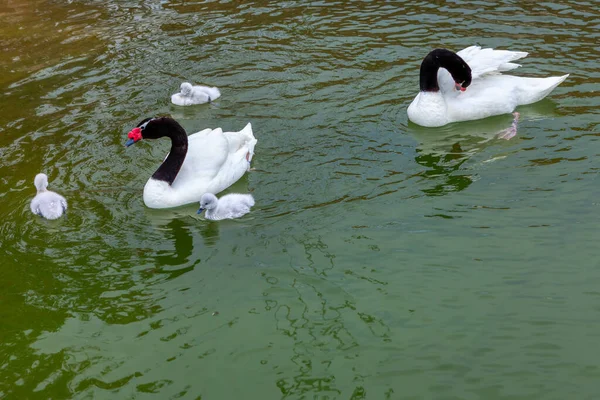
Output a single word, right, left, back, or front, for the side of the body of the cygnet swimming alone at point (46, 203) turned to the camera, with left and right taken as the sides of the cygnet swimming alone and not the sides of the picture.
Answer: back

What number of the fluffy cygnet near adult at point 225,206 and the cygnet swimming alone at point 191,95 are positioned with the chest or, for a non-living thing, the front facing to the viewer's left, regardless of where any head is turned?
2

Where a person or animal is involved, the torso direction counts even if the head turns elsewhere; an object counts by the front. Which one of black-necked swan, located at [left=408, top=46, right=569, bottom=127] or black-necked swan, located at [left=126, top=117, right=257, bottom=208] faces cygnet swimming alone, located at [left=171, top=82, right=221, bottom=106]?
black-necked swan, located at [left=408, top=46, right=569, bottom=127]

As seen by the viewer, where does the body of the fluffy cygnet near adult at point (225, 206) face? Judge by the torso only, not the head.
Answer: to the viewer's left

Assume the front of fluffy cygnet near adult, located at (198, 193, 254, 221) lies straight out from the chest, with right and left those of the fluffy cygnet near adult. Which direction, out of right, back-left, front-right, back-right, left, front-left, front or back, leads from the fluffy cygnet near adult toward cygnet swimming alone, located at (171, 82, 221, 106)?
right

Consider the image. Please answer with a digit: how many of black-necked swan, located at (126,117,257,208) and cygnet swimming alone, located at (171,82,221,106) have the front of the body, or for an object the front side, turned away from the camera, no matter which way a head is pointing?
0

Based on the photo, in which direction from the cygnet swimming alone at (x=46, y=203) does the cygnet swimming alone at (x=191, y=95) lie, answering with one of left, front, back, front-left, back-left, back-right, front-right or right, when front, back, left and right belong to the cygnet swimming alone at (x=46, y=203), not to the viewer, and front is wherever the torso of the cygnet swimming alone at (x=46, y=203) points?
front-right

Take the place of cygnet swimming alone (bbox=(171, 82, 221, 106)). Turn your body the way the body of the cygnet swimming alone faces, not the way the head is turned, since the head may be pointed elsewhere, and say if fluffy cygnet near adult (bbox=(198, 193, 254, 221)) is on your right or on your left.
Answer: on your left

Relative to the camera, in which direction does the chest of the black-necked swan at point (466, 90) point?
to the viewer's left

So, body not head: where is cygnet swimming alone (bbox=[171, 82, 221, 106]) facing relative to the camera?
to the viewer's left

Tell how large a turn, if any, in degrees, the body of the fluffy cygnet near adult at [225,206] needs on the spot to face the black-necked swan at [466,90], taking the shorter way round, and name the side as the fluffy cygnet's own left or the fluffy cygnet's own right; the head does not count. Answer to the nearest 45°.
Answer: approximately 135° to the fluffy cygnet's own right

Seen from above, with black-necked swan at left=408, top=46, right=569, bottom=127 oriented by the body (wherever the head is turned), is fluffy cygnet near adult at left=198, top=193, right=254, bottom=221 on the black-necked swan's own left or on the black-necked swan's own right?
on the black-necked swan's own left

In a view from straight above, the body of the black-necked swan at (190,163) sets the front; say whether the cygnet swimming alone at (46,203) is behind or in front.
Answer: in front
